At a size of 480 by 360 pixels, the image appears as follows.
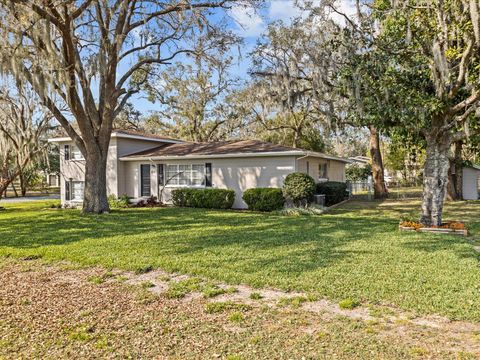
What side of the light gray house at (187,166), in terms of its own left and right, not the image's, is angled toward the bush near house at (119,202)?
right

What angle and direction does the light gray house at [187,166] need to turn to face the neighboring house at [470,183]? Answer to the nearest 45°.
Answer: approximately 90° to its left

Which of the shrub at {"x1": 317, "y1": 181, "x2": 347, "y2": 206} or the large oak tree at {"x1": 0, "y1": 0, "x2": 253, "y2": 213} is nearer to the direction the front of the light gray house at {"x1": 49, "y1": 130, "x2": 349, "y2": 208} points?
the large oak tree

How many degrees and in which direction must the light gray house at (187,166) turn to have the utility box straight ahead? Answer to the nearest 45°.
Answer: approximately 45° to its left

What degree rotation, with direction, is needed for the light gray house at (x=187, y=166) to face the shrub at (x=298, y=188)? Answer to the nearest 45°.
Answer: approximately 45° to its left

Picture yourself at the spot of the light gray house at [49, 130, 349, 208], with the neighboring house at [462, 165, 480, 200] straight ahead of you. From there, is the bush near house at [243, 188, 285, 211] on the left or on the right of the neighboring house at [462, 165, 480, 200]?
right

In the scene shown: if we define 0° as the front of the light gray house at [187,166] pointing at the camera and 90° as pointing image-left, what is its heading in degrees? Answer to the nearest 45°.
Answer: approximately 0°

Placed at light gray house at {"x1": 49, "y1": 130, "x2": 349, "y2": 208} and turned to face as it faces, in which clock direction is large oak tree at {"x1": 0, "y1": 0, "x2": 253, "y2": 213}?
The large oak tree is roughly at 1 o'clock from the light gray house.

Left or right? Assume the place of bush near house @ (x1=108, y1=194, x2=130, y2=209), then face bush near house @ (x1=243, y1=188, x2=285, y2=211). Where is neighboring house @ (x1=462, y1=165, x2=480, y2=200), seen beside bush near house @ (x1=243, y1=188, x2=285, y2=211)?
left

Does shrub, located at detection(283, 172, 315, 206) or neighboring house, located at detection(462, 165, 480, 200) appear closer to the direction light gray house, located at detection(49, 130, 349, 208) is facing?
the shrub
